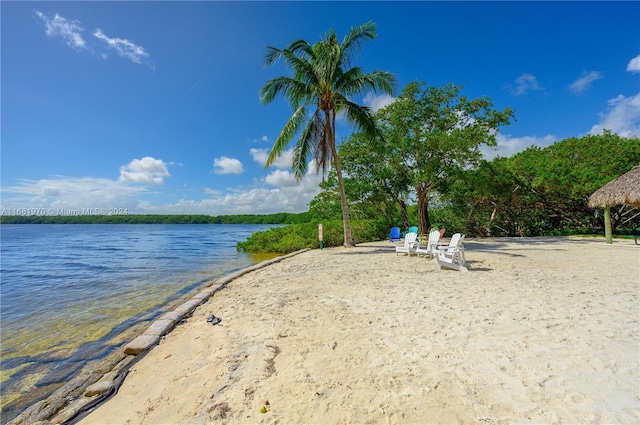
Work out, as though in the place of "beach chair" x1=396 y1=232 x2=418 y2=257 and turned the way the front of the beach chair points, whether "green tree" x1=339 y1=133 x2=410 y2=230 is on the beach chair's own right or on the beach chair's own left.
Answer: on the beach chair's own right

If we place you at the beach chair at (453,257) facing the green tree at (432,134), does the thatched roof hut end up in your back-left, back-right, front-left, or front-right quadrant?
front-right

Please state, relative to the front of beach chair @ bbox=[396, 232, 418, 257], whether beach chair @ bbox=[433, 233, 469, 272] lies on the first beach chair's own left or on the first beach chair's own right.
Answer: on the first beach chair's own left

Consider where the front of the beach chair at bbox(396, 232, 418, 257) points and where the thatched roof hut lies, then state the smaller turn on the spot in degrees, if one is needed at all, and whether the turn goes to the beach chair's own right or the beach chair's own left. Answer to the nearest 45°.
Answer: approximately 180°

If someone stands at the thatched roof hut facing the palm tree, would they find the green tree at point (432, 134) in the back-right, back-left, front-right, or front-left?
front-right

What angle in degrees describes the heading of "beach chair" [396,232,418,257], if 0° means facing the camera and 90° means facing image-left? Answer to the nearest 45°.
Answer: approximately 45°

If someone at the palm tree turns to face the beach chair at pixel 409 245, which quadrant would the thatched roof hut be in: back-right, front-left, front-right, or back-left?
front-left
